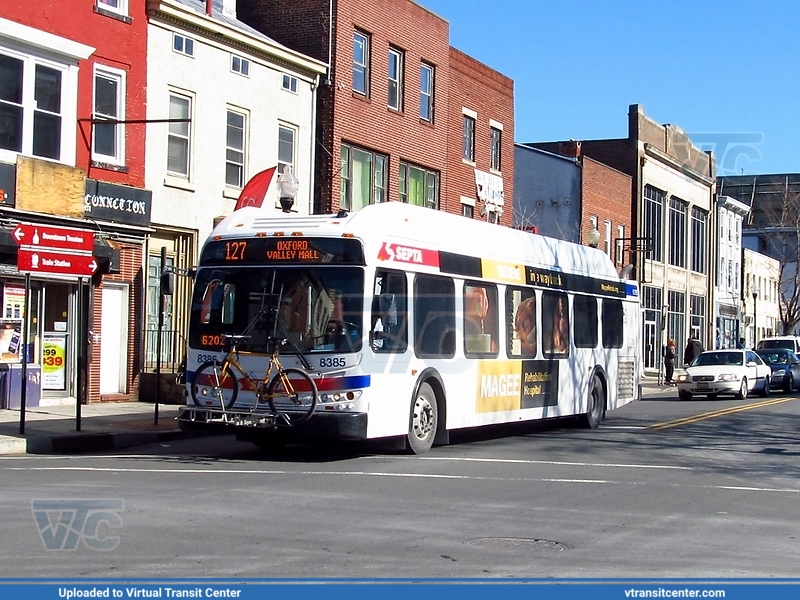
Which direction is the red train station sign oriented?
toward the camera

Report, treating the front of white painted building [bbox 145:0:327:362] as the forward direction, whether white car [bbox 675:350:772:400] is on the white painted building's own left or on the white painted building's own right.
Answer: on the white painted building's own left

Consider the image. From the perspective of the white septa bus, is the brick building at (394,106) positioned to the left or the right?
on its right

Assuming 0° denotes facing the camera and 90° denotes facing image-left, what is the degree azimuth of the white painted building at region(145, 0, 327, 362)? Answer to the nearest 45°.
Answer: approximately 315°

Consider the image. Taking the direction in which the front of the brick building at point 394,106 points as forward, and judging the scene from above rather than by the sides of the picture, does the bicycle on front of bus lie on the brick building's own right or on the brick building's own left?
on the brick building's own right

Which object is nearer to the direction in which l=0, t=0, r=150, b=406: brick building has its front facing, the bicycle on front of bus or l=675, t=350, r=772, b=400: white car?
the bicycle on front of bus

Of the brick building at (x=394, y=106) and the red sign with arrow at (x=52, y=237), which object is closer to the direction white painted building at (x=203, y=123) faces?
the red sign with arrow

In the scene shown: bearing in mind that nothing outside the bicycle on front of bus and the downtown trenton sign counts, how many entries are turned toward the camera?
1

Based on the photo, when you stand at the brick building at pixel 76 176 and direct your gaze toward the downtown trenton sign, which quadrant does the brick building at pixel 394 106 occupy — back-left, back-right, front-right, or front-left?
back-left

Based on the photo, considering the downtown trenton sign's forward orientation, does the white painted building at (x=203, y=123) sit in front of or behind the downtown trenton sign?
behind

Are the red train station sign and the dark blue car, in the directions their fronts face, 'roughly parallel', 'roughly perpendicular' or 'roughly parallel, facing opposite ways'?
roughly perpendicular

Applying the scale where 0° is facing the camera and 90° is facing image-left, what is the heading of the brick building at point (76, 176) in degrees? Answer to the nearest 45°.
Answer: approximately 315°

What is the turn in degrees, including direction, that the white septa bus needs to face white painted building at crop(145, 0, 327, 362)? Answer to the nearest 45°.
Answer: approximately 135° to its right
